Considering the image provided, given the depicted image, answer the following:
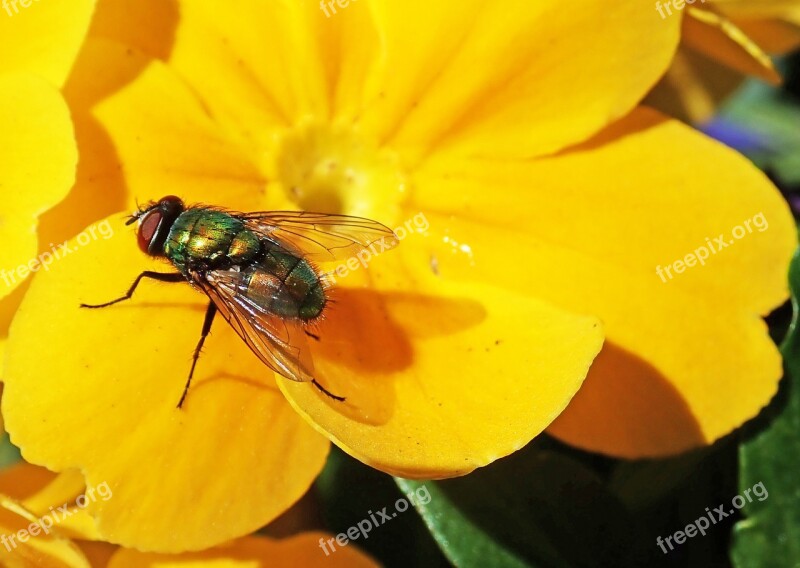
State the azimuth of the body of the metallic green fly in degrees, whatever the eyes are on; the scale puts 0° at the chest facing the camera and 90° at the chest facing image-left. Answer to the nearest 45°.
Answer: approximately 90°

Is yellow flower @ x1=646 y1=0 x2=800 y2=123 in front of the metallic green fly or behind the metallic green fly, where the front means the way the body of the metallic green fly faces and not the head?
behind

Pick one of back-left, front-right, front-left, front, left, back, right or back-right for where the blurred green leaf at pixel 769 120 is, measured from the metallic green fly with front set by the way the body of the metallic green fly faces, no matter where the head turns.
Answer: back-right
